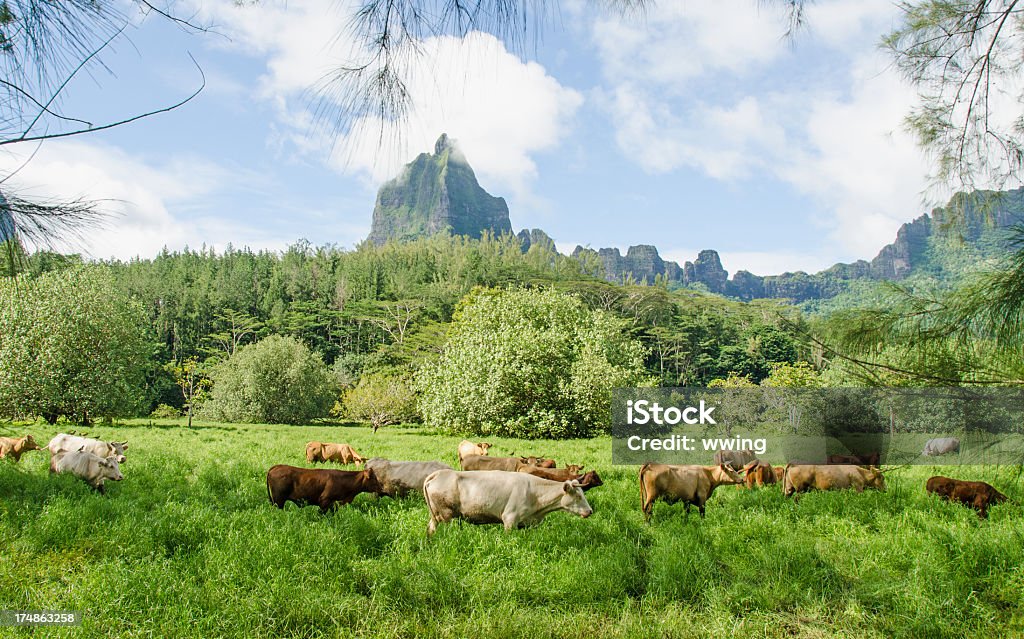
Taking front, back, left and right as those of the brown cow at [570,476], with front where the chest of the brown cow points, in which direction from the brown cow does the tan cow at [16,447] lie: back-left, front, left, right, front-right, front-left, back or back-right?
back

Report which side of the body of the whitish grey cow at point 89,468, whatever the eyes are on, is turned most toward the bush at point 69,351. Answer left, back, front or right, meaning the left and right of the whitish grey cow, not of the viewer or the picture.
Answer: left

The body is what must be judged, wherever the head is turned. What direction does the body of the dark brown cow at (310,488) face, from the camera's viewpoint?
to the viewer's right

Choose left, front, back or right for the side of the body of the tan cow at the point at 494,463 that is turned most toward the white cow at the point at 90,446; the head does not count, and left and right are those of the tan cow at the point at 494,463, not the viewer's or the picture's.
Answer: back

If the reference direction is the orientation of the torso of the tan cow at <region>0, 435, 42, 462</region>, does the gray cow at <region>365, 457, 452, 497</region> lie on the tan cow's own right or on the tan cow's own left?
on the tan cow's own right

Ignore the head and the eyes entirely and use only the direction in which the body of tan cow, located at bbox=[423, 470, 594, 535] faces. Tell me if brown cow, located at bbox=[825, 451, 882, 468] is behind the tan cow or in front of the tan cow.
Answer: in front

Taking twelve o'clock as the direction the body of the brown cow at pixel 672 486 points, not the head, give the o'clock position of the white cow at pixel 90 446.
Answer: The white cow is roughly at 6 o'clock from the brown cow.

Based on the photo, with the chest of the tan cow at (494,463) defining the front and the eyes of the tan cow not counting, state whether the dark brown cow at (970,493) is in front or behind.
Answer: in front

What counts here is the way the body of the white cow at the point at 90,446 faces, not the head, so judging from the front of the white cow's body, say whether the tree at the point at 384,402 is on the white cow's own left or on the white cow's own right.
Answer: on the white cow's own left

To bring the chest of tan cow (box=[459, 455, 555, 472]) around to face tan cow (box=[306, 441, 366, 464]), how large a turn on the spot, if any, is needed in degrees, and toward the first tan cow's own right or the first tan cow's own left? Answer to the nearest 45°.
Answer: approximately 135° to the first tan cow's own left

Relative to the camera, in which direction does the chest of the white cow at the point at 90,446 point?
to the viewer's right

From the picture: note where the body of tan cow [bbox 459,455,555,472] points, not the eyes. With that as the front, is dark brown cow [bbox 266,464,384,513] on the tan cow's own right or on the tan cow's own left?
on the tan cow's own right

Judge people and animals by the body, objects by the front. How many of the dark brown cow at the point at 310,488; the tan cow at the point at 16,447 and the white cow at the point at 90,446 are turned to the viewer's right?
3

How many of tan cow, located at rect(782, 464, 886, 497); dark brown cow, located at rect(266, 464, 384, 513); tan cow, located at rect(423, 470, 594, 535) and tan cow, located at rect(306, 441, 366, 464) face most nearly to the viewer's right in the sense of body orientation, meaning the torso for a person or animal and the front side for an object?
4

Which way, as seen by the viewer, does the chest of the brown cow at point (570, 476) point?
to the viewer's right

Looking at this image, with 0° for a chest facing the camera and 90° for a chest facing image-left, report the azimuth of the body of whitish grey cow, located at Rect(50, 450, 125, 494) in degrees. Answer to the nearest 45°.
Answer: approximately 270°

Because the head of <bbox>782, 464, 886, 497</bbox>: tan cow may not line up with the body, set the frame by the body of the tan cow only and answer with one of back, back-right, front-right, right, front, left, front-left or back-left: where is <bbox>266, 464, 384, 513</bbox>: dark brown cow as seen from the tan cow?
back-right

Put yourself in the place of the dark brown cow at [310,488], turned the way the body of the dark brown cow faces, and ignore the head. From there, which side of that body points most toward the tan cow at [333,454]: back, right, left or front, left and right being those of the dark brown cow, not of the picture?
left

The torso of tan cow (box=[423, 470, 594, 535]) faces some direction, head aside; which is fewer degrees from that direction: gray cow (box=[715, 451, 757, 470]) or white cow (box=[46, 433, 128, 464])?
the gray cow

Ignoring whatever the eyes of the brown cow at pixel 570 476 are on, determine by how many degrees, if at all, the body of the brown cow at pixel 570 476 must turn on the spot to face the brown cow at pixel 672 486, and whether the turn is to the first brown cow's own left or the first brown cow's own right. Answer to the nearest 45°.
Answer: approximately 45° to the first brown cow's own right
